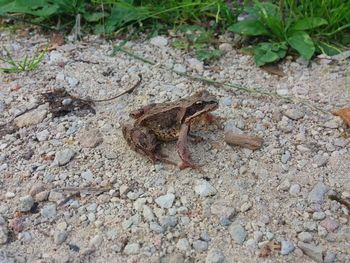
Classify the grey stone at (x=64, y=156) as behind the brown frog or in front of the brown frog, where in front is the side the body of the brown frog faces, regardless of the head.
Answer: behind

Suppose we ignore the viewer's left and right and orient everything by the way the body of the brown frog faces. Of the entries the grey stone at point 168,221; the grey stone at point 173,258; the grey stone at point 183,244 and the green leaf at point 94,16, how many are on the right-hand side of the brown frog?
3

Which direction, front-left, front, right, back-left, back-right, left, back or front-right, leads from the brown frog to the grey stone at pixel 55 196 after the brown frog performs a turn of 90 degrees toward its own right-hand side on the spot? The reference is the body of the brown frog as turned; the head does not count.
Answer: front-right

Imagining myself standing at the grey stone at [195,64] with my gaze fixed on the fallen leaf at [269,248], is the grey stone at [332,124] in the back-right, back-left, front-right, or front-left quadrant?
front-left

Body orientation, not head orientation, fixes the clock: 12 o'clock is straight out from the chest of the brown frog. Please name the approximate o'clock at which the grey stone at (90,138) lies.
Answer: The grey stone is roughly at 6 o'clock from the brown frog.

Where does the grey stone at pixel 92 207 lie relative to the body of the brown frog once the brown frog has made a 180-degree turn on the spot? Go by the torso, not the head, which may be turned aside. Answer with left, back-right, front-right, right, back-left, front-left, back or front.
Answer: front-left

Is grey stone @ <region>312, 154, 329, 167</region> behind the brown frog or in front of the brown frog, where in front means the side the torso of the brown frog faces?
in front

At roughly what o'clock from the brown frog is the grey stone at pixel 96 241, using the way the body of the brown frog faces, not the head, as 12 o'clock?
The grey stone is roughly at 4 o'clock from the brown frog.

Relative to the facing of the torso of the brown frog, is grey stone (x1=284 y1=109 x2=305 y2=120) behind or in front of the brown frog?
in front

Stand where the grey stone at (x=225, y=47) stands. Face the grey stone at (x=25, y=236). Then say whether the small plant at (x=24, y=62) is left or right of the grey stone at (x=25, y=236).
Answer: right

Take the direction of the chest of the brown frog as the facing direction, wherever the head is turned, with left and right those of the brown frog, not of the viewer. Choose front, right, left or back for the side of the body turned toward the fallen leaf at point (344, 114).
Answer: front

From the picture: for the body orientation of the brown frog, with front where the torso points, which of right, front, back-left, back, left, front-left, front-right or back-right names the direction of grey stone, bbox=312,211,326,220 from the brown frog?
front-right

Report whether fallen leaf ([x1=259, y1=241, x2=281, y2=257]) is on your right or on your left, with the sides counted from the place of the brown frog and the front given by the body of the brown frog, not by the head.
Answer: on your right

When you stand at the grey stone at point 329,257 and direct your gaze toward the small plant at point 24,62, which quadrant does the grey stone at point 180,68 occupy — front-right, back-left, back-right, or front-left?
front-right

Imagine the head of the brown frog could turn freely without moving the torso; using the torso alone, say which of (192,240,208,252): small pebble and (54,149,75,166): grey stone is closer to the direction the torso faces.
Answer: the small pebble

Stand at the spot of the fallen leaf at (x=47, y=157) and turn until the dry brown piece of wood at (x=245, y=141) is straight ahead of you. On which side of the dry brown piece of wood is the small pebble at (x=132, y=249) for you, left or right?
right

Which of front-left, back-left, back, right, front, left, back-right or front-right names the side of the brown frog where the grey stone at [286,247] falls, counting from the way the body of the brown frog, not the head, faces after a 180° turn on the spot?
back-left

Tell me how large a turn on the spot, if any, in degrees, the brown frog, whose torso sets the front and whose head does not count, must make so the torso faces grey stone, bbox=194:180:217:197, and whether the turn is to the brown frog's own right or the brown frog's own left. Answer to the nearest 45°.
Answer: approximately 45° to the brown frog's own right

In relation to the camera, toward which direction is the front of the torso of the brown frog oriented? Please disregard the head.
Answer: to the viewer's right

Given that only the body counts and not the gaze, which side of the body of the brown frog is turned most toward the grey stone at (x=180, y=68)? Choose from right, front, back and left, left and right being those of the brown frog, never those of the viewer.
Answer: left

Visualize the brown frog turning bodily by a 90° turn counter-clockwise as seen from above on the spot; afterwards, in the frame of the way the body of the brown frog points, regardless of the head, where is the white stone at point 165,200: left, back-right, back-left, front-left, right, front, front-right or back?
back
